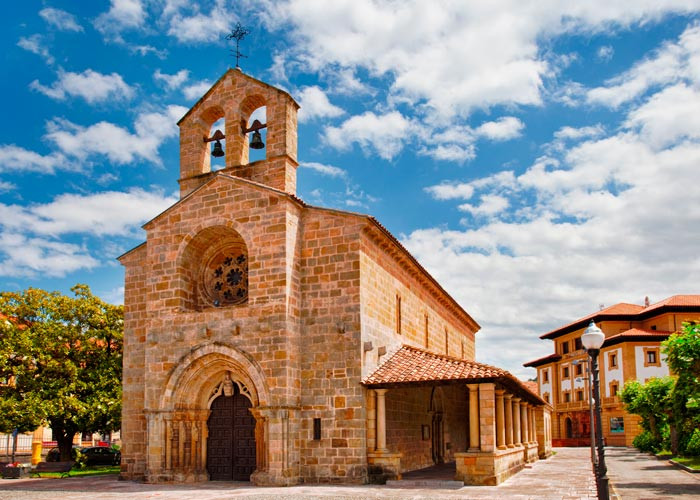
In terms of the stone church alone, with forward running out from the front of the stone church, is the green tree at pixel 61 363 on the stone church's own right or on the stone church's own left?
on the stone church's own right

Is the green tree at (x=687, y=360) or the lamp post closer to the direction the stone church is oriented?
the lamp post

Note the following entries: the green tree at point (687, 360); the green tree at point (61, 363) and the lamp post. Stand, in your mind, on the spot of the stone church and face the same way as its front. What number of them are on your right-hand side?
1

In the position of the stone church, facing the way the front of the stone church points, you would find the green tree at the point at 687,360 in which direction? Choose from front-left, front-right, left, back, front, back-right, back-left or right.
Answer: back-left

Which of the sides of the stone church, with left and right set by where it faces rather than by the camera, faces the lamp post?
left

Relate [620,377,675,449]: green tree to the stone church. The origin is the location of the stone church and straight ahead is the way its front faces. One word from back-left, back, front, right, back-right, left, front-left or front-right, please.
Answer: back

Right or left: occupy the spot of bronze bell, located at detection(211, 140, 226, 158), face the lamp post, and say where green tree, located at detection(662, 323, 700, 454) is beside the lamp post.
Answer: left

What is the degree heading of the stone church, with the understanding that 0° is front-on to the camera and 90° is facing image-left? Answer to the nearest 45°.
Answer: approximately 45°
